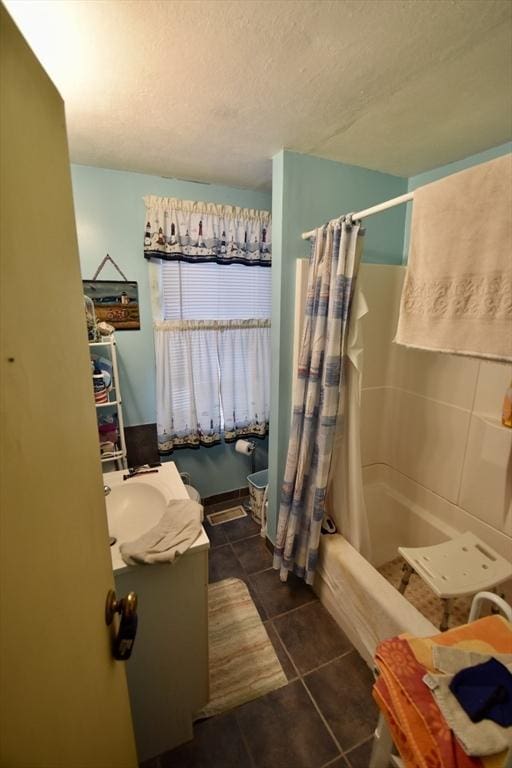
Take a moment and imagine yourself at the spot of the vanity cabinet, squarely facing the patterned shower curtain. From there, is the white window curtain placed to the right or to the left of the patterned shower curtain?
left

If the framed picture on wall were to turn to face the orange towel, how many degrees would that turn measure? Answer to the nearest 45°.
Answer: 0° — it already faces it
